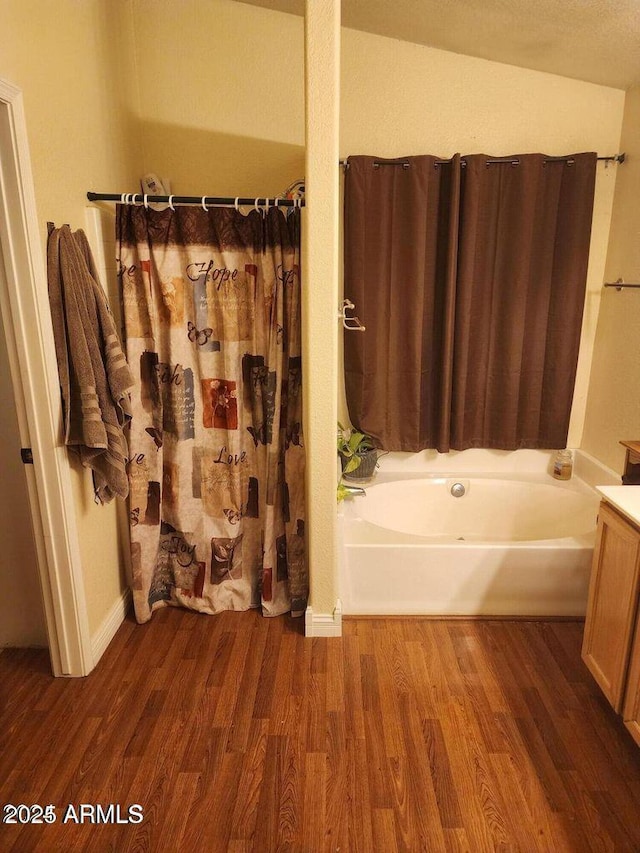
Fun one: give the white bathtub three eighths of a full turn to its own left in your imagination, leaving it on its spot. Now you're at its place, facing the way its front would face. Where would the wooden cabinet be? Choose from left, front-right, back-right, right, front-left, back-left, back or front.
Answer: right

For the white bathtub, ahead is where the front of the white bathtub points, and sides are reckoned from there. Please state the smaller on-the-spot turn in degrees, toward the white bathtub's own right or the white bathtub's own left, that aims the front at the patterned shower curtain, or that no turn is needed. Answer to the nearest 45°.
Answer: approximately 90° to the white bathtub's own right

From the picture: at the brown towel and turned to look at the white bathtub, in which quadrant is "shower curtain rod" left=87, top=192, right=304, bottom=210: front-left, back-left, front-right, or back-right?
front-left

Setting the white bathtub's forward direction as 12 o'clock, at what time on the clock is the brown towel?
The brown towel is roughly at 2 o'clock from the white bathtub.

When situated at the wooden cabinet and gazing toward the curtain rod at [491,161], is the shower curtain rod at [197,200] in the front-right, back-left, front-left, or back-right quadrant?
front-left

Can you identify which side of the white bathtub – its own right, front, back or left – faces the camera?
front

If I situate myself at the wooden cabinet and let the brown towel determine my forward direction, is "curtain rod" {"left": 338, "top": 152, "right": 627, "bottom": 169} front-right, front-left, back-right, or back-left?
front-right
